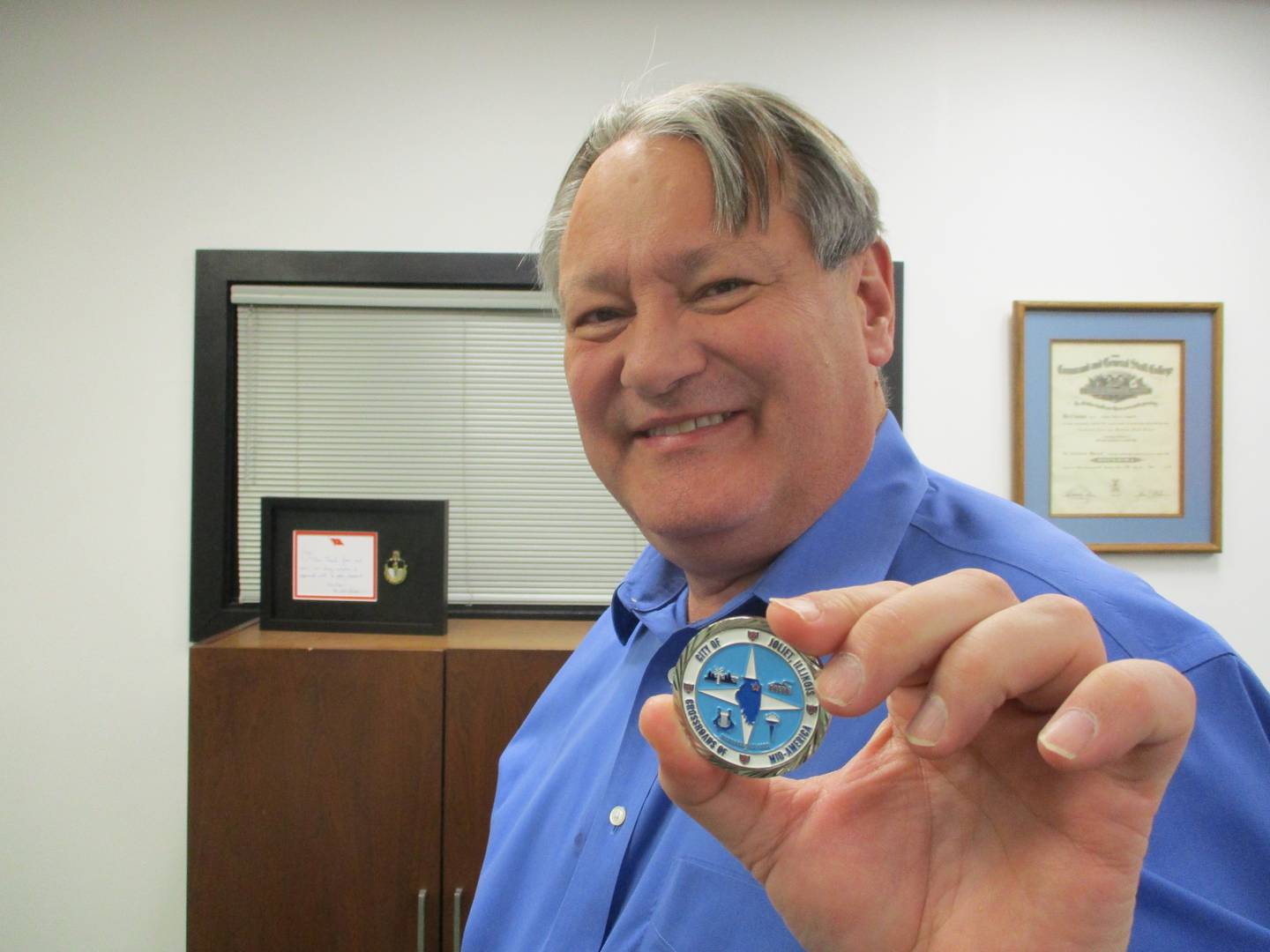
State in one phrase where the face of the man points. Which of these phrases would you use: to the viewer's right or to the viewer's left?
to the viewer's left

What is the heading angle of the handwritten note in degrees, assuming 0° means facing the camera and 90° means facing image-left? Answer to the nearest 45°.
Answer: approximately 0°

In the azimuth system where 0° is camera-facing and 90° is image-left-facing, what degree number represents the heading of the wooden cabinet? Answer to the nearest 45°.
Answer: approximately 0°

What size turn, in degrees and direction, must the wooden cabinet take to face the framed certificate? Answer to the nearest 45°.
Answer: approximately 90° to its left

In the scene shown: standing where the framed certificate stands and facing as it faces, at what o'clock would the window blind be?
The window blind is roughly at 2 o'clock from the framed certificate.
